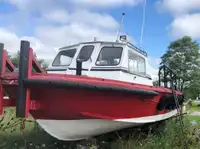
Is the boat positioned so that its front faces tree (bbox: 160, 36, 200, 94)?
no

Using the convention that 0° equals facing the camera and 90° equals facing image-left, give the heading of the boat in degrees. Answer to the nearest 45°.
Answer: approximately 45°
